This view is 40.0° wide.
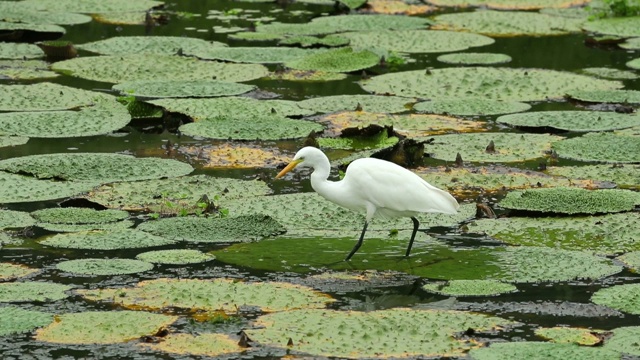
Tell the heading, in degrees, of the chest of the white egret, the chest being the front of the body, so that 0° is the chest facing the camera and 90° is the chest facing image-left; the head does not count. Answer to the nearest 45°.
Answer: approximately 90°

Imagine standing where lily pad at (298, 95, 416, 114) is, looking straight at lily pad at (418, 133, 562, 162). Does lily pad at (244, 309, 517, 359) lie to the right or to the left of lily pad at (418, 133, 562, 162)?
right

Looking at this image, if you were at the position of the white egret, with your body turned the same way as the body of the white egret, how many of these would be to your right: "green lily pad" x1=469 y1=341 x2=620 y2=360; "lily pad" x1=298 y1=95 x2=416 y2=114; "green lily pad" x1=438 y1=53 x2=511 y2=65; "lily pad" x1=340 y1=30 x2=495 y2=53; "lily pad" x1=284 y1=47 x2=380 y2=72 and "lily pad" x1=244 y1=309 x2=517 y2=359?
4

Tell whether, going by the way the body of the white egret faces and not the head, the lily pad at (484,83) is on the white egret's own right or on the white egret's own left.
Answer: on the white egret's own right

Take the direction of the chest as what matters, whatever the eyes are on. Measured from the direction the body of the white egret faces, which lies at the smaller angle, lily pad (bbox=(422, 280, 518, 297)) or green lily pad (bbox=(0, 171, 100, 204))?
the green lily pad

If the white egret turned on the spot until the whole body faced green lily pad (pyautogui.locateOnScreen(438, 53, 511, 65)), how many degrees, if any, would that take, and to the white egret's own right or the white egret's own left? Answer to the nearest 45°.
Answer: approximately 90° to the white egret's own right

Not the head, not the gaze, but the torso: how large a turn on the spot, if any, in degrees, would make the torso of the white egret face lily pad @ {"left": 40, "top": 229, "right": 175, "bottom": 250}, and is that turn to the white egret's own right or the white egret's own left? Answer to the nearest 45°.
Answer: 0° — it already faces it

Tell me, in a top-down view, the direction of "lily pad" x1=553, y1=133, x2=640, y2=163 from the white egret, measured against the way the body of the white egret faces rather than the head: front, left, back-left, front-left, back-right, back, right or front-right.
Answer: back-right

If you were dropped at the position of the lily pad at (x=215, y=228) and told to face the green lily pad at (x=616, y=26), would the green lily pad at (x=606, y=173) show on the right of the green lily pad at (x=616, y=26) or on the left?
right

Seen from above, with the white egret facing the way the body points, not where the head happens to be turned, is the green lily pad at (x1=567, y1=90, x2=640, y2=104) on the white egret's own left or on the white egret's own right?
on the white egret's own right

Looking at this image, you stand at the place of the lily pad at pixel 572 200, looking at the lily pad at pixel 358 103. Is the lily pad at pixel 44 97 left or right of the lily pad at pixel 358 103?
left

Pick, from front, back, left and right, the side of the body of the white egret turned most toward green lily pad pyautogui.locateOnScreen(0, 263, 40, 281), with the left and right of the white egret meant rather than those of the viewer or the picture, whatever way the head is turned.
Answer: front

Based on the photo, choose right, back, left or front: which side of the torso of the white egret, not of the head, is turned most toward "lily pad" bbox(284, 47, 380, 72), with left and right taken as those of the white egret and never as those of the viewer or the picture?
right

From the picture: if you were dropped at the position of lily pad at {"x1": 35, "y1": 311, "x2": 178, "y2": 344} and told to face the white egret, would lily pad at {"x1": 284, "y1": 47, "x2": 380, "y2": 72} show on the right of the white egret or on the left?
left

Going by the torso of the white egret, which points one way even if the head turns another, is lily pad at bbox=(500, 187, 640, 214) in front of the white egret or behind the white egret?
behind

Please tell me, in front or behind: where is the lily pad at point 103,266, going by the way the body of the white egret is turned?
in front

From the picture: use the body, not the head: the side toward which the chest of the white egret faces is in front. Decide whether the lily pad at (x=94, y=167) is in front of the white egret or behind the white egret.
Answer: in front

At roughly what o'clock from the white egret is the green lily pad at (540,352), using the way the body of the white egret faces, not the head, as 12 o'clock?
The green lily pad is roughly at 8 o'clock from the white egret.
